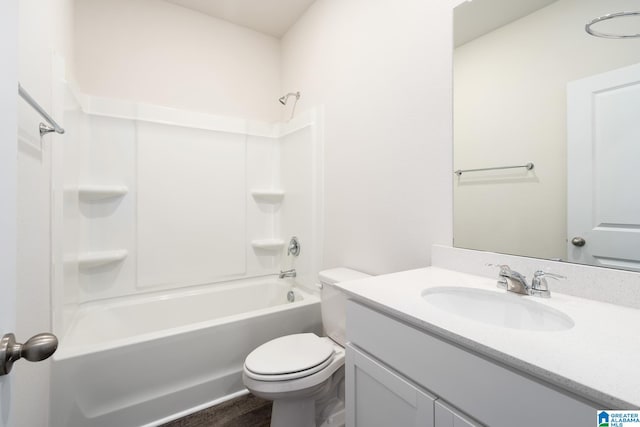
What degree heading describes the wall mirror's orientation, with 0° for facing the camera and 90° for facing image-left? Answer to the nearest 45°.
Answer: approximately 45°

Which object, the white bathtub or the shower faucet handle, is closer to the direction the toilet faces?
the white bathtub

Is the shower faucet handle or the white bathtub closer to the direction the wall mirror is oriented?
the white bathtub

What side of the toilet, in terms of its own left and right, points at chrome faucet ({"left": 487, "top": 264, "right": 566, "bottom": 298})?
left

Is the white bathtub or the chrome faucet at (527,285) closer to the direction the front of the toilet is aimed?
the white bathtub

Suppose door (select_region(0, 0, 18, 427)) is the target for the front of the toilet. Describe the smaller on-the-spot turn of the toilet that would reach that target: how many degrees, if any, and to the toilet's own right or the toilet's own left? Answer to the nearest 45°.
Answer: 0° — it already faces it
